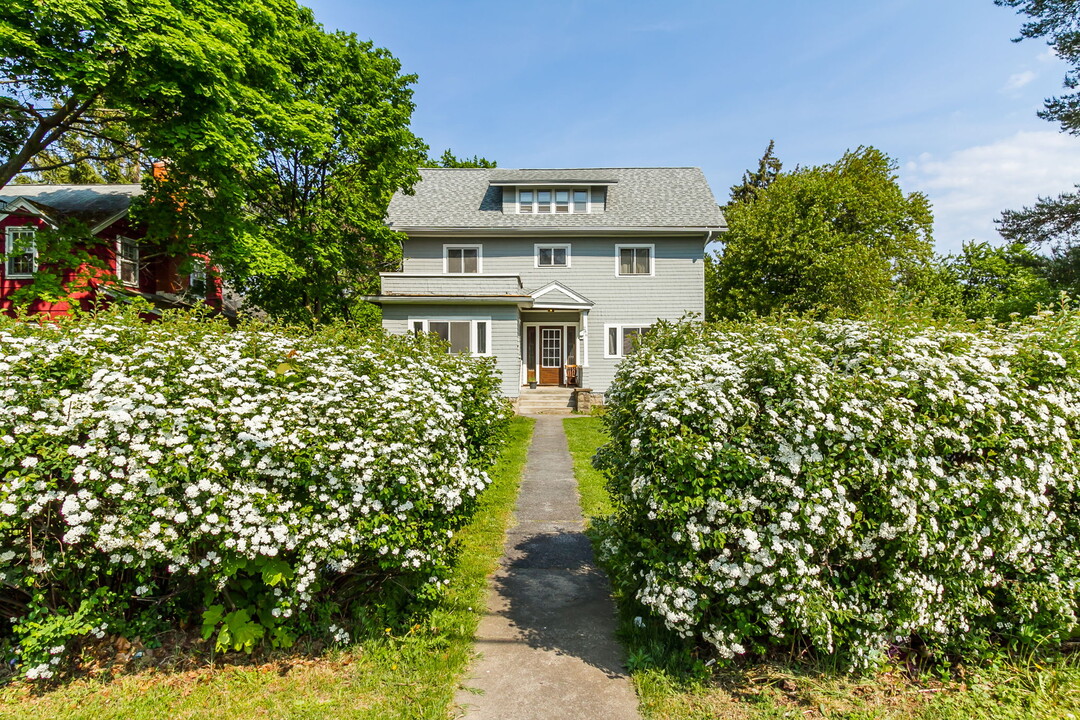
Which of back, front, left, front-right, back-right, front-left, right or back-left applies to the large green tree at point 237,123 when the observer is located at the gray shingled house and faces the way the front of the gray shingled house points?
front-right

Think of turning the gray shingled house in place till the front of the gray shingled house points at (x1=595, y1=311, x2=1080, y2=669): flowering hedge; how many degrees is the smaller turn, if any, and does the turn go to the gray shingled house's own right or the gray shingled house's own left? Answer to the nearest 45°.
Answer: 0° — it already faces it

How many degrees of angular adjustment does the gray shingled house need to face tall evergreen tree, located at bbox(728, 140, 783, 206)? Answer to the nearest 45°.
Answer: approximately 135° to its left

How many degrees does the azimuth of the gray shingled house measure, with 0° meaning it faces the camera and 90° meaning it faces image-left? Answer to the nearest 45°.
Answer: approximately 0°

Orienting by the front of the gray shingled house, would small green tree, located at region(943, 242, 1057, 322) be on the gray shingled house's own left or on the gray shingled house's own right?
on the gray shingled house's own left

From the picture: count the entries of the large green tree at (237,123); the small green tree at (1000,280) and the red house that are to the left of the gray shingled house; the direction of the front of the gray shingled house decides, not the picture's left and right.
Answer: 1

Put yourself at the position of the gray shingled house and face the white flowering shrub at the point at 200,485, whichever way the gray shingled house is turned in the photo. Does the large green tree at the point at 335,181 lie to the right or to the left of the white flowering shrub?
right

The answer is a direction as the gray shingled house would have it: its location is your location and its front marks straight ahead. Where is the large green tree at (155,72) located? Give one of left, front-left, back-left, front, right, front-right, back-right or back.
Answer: front-right

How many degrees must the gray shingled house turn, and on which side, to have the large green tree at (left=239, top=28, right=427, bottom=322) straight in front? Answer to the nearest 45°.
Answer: approximately 45° to its right
